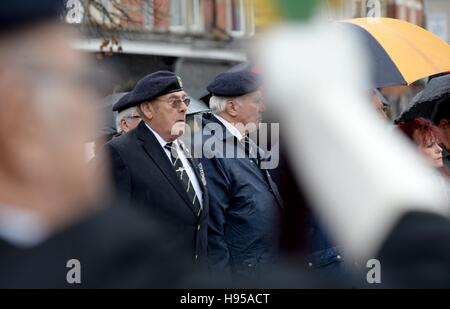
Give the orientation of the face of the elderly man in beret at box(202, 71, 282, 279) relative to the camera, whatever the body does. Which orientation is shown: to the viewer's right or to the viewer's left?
to the viewer's right

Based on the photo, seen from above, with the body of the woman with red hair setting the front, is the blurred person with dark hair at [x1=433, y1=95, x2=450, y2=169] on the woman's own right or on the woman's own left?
on the woman's own left

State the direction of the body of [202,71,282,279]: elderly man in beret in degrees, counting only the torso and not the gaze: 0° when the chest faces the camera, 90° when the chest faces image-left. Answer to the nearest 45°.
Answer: approximately 270°

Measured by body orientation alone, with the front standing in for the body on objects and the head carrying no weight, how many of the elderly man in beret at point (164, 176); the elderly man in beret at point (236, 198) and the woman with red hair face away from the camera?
0

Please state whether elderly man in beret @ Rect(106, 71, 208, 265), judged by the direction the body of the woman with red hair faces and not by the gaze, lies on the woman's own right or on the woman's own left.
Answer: on the woman's own right

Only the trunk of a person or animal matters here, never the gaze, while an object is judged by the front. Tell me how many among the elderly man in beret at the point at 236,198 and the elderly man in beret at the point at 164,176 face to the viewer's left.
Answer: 0

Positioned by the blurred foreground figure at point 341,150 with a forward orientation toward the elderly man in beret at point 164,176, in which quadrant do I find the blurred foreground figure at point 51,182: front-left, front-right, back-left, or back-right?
front-left

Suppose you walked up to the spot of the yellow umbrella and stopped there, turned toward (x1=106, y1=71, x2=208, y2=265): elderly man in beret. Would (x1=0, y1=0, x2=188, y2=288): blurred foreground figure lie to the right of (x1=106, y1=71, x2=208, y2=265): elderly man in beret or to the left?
left
